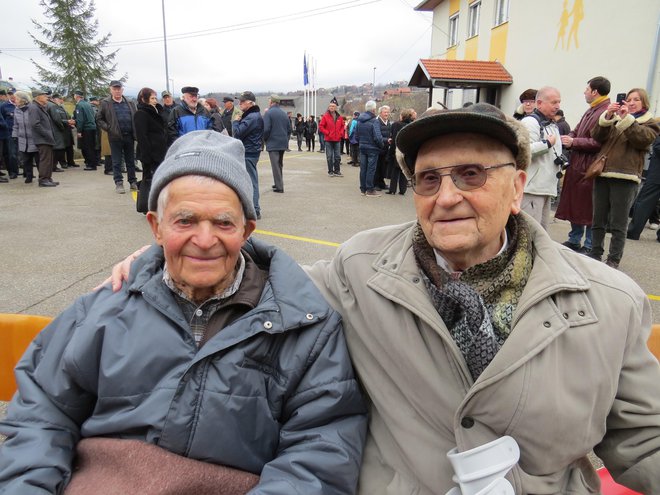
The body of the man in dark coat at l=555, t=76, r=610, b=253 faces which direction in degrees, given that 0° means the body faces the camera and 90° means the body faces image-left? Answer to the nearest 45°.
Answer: approximately 90°

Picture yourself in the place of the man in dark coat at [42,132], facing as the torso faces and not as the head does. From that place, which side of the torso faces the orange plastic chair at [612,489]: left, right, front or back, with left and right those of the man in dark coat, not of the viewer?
right

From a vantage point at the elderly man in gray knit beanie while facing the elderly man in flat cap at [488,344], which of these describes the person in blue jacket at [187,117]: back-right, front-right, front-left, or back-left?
back-left

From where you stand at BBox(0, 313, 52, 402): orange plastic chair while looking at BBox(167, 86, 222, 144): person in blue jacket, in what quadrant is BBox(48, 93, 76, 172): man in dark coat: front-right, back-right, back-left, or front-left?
front-left

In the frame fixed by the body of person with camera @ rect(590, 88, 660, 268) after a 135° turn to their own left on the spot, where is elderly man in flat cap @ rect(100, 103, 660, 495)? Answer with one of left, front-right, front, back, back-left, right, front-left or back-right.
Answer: right

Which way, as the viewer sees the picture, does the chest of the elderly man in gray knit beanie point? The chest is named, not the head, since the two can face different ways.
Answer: toward the camera

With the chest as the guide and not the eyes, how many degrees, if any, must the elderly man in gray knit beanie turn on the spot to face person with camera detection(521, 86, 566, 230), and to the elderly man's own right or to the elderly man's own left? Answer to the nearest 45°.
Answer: approximately 135° to the elderly man's own left
